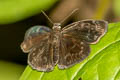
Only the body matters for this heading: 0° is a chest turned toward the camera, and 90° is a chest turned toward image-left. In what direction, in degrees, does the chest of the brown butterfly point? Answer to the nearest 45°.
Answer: approximately 180°
